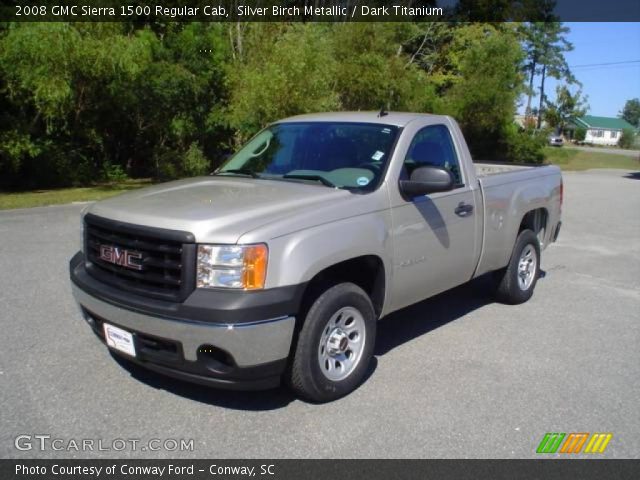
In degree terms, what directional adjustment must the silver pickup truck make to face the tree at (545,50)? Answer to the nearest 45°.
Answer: approximately 135° to its right

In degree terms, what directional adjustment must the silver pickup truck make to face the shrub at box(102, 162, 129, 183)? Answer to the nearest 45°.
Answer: approximately 135° to its right

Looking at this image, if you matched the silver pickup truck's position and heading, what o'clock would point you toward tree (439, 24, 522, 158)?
The tree is roughly at 5 o'clock from the silver pickup truck.

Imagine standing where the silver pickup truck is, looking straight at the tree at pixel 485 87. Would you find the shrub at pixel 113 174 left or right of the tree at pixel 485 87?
left

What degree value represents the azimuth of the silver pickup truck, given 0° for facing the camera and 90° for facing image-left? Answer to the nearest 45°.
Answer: approximately 45°
